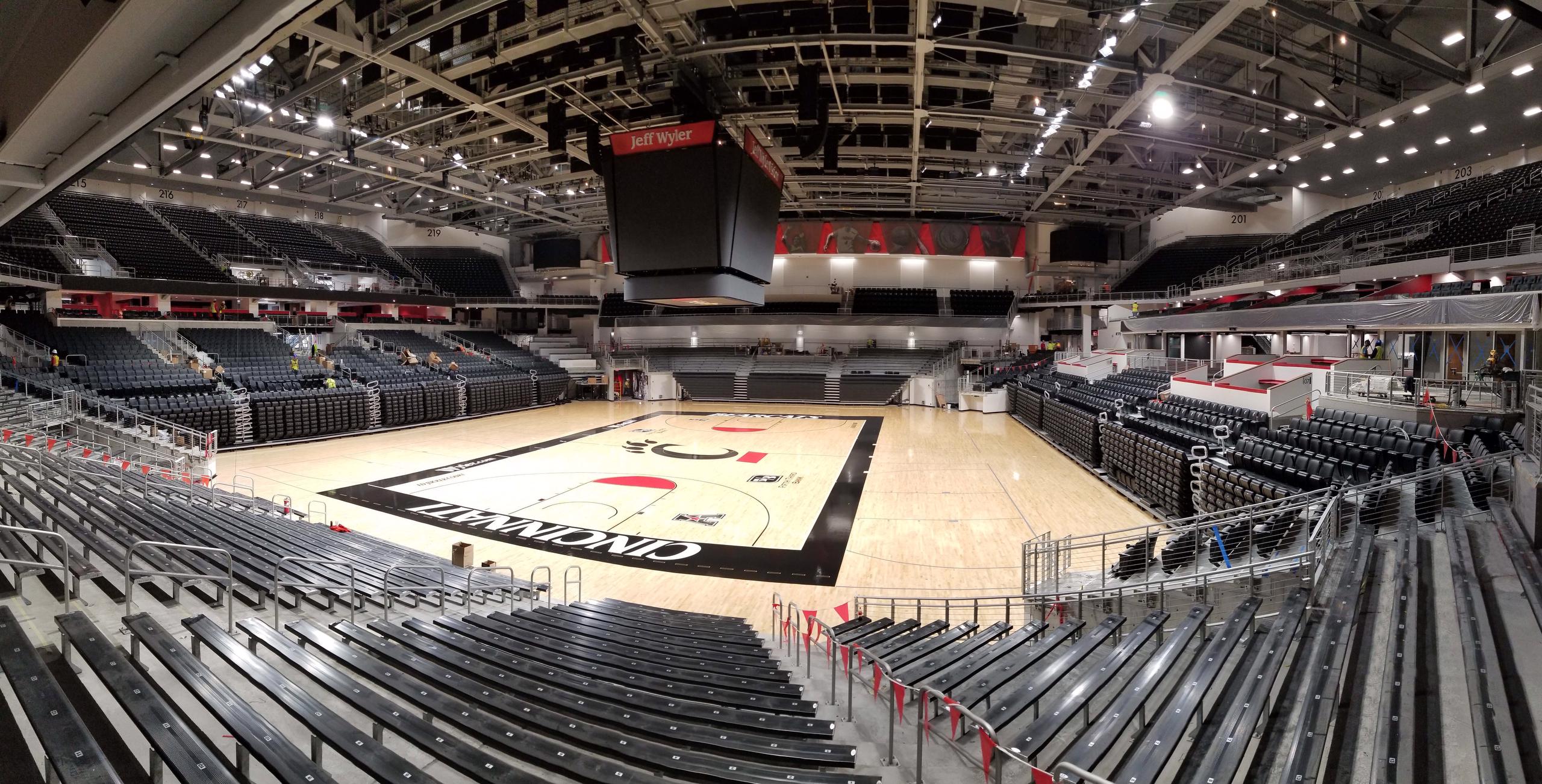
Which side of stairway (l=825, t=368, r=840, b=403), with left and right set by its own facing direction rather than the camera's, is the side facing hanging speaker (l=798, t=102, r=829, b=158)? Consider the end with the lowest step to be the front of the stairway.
front

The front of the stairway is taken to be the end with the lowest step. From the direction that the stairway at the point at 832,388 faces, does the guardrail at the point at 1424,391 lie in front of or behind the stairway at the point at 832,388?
in front

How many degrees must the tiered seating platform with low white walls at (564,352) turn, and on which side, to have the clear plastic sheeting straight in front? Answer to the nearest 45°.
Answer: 0° — it already faces it

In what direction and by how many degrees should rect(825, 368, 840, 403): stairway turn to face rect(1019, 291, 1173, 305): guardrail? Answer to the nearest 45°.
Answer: approximately 90° to its left

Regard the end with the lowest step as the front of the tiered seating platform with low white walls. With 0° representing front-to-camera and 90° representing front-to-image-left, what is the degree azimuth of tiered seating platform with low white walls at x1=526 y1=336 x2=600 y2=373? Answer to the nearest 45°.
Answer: approximately 315°

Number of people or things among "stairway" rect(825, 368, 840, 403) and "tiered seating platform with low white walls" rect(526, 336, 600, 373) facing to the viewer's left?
0

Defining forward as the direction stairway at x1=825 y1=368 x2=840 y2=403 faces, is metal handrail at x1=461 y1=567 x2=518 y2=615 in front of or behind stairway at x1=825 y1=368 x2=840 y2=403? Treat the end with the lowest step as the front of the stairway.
in front

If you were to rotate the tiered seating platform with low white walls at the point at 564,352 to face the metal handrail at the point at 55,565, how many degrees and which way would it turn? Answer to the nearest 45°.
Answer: approximately 45° to its right

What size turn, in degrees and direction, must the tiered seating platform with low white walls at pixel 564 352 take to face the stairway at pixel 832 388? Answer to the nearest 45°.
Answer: approximately 90° to its left

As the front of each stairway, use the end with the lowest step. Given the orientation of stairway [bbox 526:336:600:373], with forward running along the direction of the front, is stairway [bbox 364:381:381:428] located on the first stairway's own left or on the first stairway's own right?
on the first stairway's own right

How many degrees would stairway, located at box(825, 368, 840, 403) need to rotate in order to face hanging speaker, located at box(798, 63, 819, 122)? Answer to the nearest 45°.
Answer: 0° — it already faces it

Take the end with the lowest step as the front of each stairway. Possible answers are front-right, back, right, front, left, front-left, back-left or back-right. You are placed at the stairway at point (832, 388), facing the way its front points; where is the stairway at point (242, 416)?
front-right

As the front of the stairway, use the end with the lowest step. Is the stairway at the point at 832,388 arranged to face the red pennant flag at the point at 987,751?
yes

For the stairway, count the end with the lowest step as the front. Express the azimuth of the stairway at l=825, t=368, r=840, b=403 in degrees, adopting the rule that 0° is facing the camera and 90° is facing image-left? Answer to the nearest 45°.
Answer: approximately 0°

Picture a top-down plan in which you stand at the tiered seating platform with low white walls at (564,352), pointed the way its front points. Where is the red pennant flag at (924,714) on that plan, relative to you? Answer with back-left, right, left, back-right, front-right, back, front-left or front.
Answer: front-right
